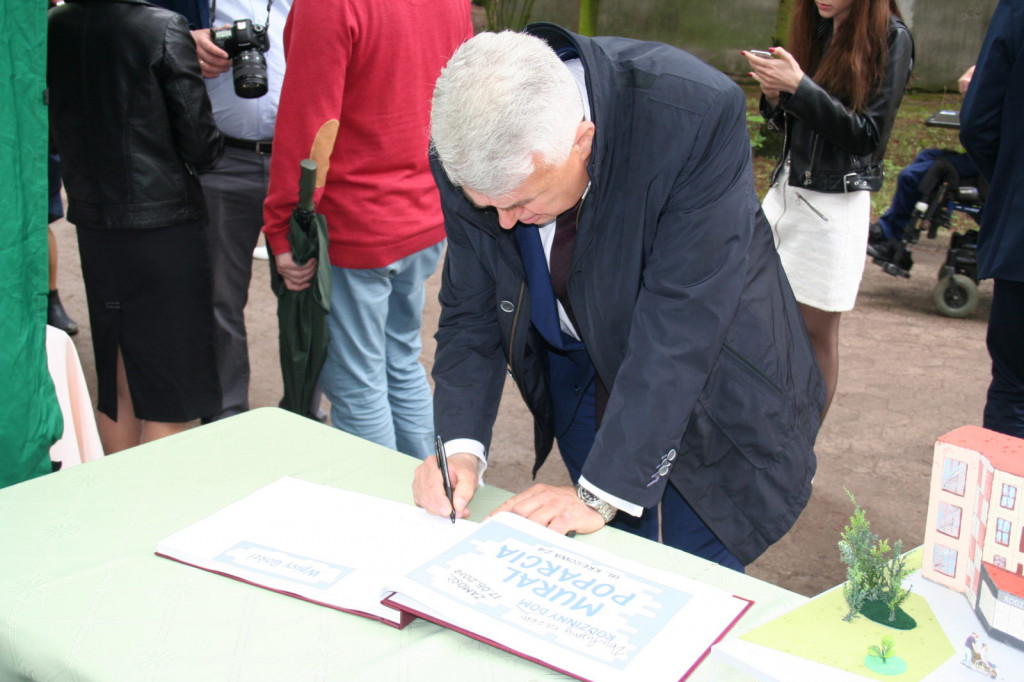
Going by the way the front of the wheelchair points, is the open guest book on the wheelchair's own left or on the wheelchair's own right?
on the wheelchair's own left

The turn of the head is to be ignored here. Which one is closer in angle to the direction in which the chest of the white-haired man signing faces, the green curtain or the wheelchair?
the green curtain

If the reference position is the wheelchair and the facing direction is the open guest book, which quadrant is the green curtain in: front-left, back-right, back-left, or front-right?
front-right

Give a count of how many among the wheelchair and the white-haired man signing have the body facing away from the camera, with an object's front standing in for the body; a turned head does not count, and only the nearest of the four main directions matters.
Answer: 0

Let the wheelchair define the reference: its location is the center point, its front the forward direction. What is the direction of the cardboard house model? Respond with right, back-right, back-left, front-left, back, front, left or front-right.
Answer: left

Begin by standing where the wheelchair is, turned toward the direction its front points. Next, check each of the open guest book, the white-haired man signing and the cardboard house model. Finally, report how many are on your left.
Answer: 3

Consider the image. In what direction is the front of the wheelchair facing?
to the viewer's left

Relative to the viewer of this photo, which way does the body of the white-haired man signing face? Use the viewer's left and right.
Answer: facing the viewer and to the left of the viewer

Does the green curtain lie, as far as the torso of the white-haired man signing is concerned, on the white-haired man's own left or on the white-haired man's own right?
on the white-haired man's own right

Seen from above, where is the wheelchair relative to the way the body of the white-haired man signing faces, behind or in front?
behind
